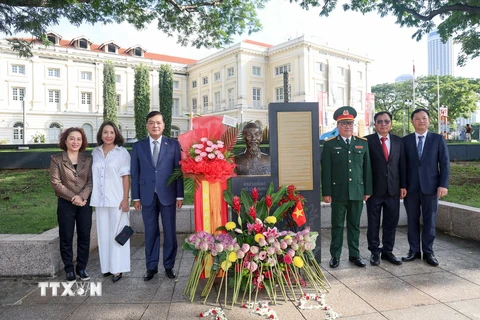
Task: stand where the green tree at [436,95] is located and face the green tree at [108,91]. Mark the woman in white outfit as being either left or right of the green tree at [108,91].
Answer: left

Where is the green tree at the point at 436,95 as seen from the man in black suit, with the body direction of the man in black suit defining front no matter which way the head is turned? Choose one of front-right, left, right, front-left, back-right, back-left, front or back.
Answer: back

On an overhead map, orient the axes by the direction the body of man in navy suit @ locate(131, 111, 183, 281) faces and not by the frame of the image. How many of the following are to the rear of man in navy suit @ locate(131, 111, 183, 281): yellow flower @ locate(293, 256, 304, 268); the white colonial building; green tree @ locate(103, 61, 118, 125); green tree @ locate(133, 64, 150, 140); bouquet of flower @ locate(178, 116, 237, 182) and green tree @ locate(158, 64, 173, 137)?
4

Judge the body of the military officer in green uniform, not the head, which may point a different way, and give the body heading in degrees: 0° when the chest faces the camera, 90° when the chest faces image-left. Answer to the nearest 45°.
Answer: approximately 0°

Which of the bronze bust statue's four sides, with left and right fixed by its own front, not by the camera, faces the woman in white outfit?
right

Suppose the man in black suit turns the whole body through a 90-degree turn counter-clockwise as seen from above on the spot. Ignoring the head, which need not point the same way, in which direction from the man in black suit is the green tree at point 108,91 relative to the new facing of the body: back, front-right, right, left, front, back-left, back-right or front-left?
back-left

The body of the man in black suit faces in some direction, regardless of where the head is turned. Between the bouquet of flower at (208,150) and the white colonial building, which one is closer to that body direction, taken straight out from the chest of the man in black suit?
the bouquet of flower

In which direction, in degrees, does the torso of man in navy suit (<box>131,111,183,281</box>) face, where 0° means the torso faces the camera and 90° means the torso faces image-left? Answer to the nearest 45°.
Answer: approximately 0°

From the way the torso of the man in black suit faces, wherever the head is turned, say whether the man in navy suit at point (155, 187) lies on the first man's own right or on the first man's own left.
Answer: on the first man's own right

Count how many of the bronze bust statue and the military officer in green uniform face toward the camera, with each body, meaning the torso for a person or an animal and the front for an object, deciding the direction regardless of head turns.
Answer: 2
